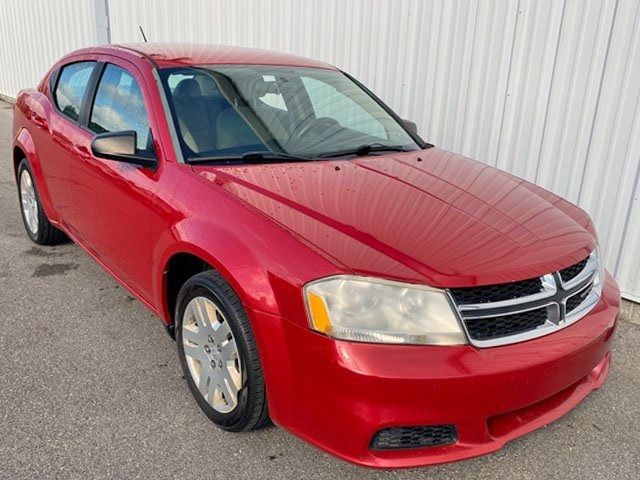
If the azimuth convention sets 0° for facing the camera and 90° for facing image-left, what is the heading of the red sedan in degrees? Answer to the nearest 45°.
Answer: approximately 315°
